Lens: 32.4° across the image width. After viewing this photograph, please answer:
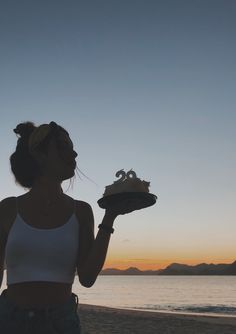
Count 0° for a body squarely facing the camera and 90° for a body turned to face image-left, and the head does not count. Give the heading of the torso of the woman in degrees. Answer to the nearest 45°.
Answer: approximately 0°
